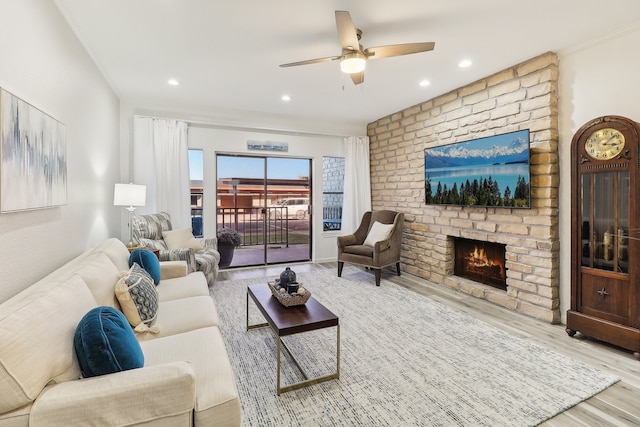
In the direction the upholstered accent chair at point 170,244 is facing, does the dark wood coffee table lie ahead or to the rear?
ahead

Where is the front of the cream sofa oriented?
to the viewer's right

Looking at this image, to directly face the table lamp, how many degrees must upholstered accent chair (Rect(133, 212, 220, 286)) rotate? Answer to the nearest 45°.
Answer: approximately 90° to its right

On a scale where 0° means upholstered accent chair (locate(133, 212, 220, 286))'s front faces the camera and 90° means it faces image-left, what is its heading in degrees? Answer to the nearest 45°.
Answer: approximately 315°

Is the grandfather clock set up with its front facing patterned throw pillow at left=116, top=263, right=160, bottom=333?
yes

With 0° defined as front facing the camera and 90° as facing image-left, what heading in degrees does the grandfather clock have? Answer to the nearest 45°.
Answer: approximately 45°

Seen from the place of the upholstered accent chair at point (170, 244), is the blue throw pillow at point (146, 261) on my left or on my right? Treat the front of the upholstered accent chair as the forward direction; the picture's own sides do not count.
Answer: on my right

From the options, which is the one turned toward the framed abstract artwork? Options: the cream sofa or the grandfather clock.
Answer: the grandfather clock

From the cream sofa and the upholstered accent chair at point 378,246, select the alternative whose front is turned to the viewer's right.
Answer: the cream sofa

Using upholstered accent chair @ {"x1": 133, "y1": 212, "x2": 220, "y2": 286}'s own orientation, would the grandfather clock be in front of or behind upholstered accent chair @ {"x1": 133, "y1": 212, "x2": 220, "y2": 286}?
in front
